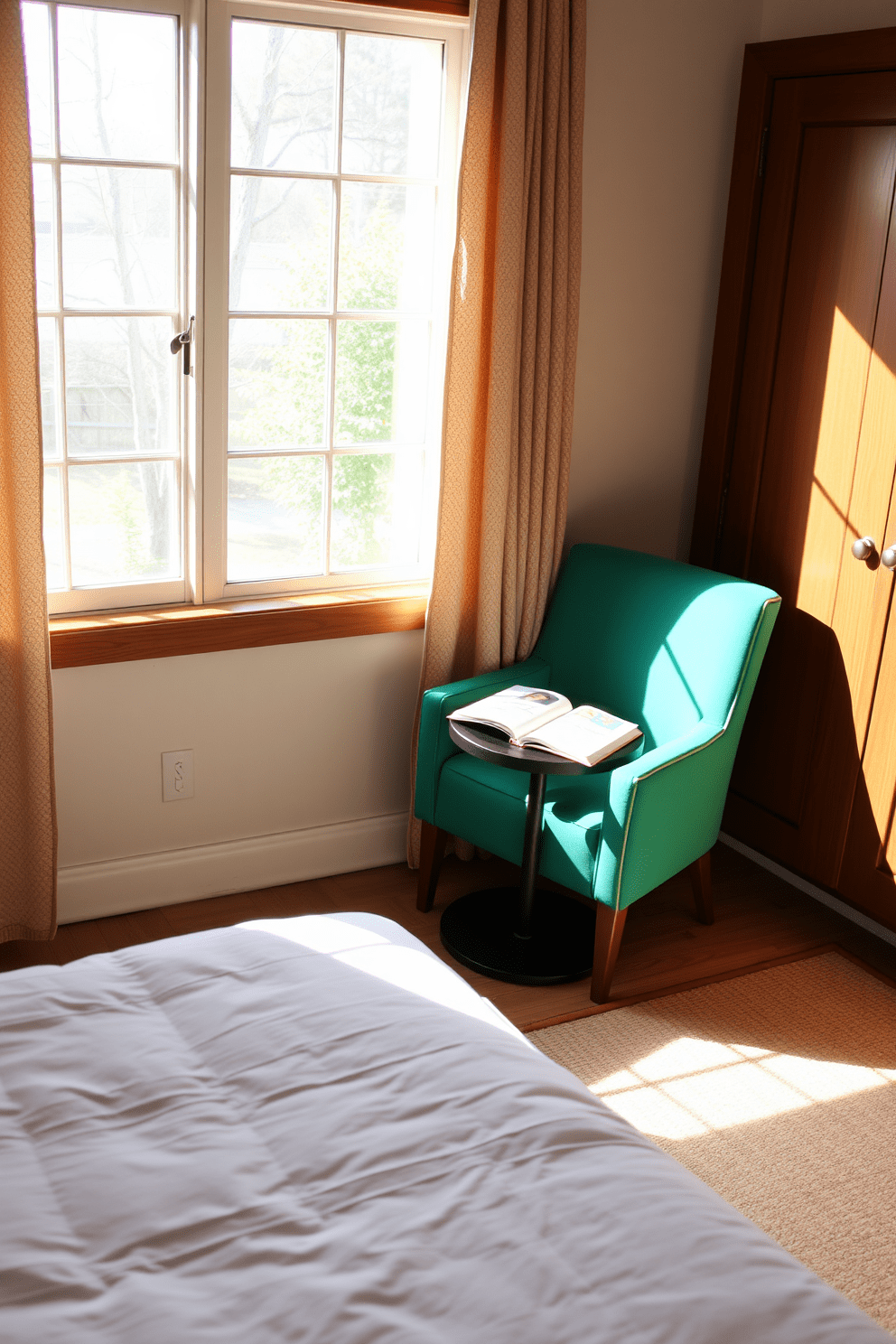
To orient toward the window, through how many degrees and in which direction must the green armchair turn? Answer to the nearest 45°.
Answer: approximately 45° to its right

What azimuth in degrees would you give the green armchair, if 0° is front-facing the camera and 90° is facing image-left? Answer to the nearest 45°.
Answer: approximately 45°

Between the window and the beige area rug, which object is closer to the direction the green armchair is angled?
the window

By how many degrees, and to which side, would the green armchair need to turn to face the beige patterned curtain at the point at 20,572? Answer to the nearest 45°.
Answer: approximately 45° to its right

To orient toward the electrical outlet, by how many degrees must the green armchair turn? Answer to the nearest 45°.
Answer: approximately 45° to its right

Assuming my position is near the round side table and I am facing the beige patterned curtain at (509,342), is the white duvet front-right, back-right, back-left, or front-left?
back-left
